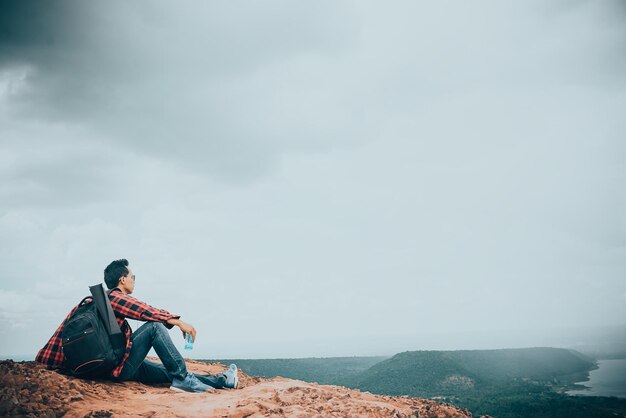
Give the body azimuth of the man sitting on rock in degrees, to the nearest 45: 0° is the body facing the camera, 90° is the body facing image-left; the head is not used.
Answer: approximately 270°
